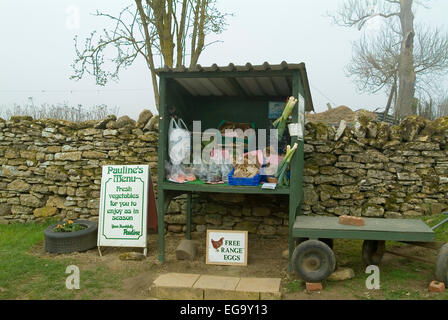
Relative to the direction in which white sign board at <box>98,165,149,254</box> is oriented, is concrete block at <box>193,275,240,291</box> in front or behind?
in front

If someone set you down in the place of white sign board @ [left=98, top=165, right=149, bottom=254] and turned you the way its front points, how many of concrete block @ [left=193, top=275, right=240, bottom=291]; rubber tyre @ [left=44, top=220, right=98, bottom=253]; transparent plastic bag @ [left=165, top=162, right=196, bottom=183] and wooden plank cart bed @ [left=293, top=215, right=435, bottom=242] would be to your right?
1

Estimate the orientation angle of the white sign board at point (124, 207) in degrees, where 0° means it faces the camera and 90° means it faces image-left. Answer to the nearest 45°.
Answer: approximately 0°

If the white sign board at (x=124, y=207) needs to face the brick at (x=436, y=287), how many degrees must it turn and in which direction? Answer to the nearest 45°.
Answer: approximately 45° to its left

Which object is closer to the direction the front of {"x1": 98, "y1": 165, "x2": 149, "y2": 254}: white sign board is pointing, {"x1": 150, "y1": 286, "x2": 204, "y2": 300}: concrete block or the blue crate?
the concrete block

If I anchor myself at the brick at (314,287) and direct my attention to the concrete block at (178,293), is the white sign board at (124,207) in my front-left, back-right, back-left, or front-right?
front-right

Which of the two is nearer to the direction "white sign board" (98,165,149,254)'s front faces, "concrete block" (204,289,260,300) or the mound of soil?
the concrete block

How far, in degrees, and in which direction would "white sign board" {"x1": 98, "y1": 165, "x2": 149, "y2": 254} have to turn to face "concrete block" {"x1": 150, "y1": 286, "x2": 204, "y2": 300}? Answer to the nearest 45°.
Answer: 0° — it already faces it

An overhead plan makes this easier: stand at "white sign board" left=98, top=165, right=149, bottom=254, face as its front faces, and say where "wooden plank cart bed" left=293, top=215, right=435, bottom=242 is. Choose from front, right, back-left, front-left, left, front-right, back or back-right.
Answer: front-left

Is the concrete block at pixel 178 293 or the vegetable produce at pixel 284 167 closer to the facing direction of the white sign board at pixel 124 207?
the concrete block

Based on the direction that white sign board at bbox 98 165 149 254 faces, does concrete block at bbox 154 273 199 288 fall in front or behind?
in front

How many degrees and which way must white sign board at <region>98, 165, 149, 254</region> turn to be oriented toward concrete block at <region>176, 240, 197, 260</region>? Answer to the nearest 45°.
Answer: approximately 45° to its left

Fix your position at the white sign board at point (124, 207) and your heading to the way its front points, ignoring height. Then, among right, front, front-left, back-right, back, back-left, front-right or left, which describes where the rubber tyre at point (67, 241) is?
right
